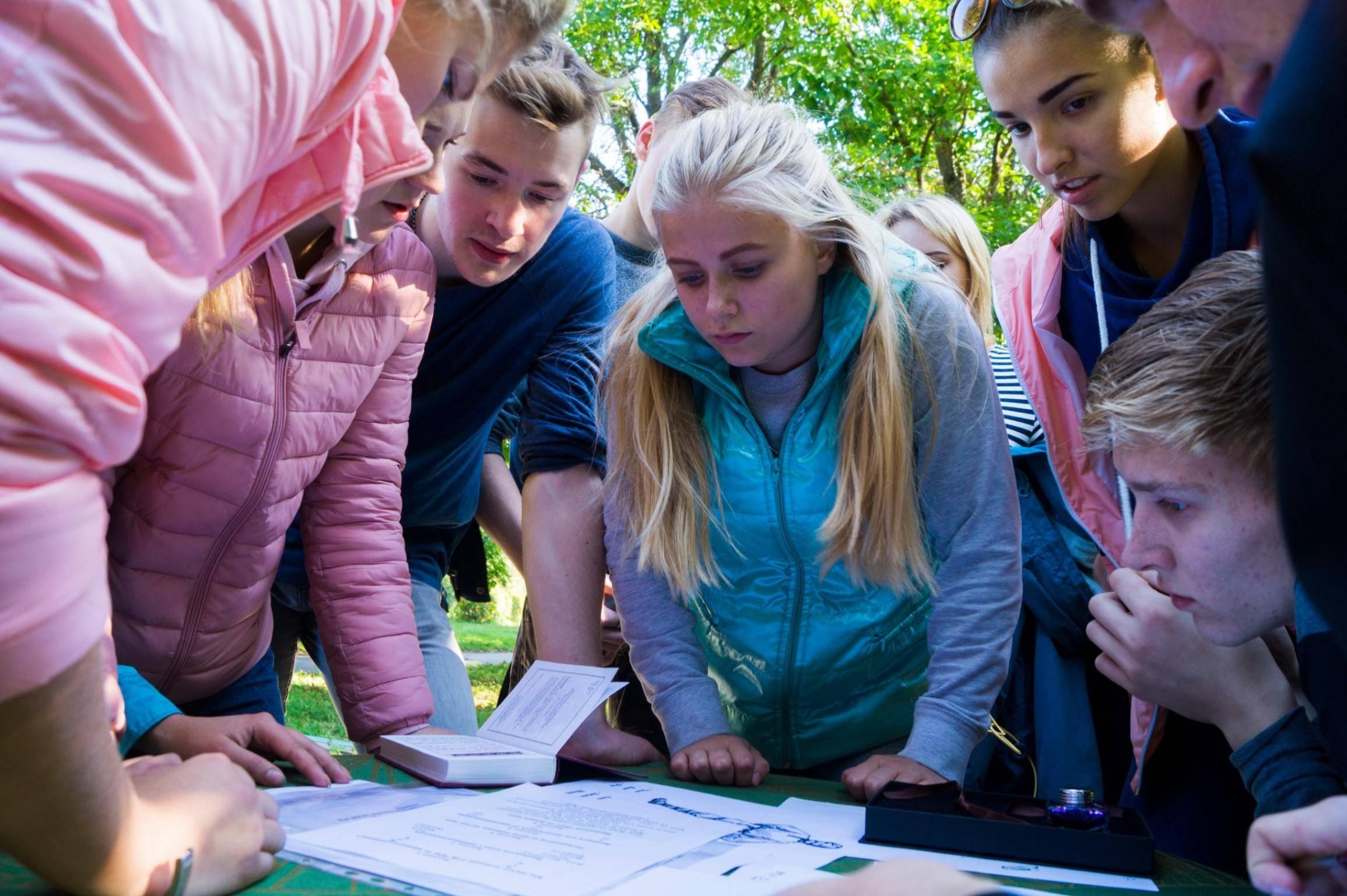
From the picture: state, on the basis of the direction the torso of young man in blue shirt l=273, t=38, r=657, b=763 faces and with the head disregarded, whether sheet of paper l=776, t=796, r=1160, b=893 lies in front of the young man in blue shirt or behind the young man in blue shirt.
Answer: in front

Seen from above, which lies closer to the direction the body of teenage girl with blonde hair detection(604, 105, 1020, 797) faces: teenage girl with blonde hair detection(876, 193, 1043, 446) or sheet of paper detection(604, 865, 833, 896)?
the sheet of paper

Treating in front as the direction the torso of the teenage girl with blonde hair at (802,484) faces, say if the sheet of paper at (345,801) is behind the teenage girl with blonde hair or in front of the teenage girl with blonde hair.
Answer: in front

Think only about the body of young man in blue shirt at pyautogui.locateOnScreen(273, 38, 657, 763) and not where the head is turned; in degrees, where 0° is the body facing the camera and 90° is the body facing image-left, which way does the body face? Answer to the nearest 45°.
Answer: approximately 0°

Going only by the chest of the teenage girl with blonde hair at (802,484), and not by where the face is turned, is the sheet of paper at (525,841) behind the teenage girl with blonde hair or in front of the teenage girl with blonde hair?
in front

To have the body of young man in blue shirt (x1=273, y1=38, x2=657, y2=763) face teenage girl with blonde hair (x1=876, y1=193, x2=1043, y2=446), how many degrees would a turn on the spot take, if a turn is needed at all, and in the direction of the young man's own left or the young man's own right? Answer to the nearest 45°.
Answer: approximately 135° to the young man's own left

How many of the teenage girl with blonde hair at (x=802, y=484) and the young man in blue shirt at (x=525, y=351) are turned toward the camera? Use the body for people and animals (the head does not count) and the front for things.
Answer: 2

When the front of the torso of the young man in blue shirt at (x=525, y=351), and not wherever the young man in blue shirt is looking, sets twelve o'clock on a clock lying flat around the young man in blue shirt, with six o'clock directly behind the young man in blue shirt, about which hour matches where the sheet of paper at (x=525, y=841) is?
The sheet of paper is roughly at 12 o'clock from the young man in blue shirt.

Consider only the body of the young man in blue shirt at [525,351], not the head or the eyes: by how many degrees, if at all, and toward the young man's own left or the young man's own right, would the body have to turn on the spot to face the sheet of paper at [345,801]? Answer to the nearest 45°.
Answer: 0° — they already face it

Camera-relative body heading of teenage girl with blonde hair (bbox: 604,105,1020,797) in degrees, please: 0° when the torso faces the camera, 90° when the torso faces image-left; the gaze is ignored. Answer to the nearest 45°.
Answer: approximately 0°

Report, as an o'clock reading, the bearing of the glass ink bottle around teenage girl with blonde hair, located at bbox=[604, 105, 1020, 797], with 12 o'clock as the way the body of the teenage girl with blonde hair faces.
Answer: The glass ink bottle is roughly at 11 o'clock from the teenage girl with blonde hair.

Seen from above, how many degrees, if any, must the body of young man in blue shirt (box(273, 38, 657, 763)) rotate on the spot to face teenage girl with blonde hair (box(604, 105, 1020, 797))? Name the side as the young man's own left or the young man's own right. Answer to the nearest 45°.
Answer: approximately 45° to the young man's own left

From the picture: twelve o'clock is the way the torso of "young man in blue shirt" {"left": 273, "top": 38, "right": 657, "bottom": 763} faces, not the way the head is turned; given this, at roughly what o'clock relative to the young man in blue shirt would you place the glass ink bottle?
The glass ink bottle is roughly at 11 o'clock from the young man in blue shirt.

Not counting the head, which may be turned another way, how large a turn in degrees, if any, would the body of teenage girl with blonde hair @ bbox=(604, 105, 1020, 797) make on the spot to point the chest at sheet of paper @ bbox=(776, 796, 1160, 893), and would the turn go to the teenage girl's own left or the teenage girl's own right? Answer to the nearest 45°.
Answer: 0° — they already face it

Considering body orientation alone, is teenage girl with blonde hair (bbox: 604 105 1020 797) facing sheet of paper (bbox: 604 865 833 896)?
yes
